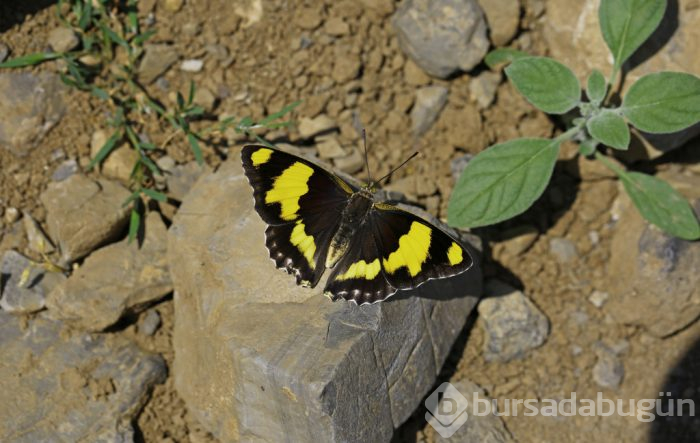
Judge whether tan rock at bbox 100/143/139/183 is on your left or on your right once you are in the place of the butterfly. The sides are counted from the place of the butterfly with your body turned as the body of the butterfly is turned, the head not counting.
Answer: on your left

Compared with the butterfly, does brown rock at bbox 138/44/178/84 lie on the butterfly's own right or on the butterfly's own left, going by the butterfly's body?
on the butterfly's own left

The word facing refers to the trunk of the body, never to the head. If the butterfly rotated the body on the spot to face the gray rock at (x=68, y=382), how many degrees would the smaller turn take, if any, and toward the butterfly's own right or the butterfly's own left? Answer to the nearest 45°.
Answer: approximately 135° to the butterfly's own left

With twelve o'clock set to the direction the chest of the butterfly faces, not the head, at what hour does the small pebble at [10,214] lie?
The small pebble is roughly at 8 o'clock from the butterfly.

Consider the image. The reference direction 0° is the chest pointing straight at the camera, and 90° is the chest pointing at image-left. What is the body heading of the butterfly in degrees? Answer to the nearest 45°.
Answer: approximately 225°

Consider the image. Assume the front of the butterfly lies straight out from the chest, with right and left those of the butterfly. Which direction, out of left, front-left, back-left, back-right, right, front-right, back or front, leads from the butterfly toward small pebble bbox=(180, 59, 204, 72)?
left

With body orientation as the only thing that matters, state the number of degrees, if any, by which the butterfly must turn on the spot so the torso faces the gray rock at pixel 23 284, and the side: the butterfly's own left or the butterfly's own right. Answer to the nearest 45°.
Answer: approximately 135° to the butterfly's own left

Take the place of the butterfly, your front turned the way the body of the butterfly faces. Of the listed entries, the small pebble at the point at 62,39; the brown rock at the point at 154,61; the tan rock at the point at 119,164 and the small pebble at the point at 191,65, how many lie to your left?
4

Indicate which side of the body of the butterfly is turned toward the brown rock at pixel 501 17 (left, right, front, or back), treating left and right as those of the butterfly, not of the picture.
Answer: front

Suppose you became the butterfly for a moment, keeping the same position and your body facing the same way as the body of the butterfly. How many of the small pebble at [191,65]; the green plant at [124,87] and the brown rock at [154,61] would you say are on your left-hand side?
3

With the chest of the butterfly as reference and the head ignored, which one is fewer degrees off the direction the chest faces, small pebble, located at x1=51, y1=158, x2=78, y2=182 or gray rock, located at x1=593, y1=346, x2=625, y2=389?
the gray rock

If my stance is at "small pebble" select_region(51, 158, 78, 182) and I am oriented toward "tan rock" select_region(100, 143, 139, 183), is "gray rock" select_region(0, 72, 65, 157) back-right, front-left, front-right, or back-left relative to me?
back-left

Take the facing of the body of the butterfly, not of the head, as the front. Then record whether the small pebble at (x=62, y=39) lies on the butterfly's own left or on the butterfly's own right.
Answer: on the butterfly's own left
